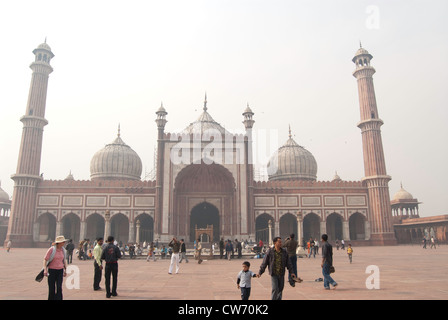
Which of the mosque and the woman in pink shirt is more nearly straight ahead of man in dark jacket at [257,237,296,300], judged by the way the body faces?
the woman in pink shirt

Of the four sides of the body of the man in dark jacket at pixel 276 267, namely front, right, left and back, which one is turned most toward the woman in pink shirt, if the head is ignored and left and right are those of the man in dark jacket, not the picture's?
right

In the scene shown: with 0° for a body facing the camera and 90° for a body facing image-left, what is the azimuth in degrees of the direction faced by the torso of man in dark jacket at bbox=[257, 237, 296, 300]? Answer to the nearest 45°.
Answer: approximately 0°

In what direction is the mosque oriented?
toward the camera

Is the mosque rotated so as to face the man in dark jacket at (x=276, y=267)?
yes

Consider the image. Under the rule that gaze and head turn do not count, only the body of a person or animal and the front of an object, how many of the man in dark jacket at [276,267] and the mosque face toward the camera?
2

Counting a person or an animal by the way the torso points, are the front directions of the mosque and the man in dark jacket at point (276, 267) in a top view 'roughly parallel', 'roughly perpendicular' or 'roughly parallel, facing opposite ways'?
roughly parallel

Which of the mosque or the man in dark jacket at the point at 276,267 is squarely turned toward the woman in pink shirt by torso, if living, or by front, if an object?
the mosque

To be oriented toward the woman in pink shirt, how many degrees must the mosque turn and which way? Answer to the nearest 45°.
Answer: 0° — it already faces them

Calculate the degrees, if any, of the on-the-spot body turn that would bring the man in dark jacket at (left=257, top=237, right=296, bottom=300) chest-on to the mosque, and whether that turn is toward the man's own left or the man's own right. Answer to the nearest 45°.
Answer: approximately 180°
